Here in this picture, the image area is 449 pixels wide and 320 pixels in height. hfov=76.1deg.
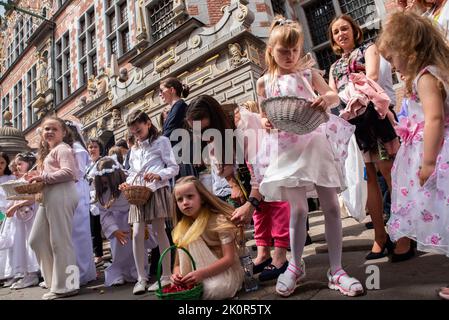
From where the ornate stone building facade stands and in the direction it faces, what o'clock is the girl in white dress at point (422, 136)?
The girl in white dress is roughly at 10 o'clock from the ornate stone building facade.

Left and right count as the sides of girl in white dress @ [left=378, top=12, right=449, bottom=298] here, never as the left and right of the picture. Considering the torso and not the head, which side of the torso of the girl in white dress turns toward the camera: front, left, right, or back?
left

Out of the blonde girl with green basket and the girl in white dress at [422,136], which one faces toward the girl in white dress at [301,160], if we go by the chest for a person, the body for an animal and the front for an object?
the girl in white dress at [422,136]

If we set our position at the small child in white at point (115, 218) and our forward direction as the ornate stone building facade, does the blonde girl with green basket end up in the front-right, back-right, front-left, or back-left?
back-right

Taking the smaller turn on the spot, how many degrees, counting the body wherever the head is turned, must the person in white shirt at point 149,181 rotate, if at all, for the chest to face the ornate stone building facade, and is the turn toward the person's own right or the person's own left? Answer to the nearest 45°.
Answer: approximately 135° to the person's own right

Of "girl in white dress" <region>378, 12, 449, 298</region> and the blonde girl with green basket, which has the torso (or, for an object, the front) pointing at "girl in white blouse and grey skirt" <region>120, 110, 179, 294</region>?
"girl in white dress" <region>378, 12, 449, 298</region>

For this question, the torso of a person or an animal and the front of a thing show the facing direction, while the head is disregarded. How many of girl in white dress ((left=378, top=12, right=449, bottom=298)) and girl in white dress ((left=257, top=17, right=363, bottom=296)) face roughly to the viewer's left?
1

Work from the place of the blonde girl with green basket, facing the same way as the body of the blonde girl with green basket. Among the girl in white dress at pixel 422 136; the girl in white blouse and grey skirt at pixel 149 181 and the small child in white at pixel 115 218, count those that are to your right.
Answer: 2

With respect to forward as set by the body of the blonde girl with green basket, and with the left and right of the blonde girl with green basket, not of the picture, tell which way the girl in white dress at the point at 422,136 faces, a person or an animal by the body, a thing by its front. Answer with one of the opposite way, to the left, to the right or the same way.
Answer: to the right

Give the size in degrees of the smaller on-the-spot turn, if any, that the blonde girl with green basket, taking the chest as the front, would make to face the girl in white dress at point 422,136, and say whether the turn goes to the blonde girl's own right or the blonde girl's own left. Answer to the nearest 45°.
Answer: approximately 90° to the blonde girl's own left

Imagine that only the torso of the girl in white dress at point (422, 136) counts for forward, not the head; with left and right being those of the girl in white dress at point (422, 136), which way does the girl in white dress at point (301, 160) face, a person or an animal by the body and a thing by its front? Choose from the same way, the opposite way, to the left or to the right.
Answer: to the left

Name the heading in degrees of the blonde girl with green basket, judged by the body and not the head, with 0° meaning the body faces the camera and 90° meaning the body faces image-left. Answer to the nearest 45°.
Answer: approximately 45°

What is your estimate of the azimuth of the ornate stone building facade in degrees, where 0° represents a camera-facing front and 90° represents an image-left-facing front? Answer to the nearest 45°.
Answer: approximately 45°

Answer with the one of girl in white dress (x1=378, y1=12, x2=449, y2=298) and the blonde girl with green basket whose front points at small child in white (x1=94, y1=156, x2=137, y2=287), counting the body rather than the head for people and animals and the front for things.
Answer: the girl in white dress

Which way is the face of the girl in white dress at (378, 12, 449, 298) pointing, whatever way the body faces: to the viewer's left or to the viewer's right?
to the viewer's left
